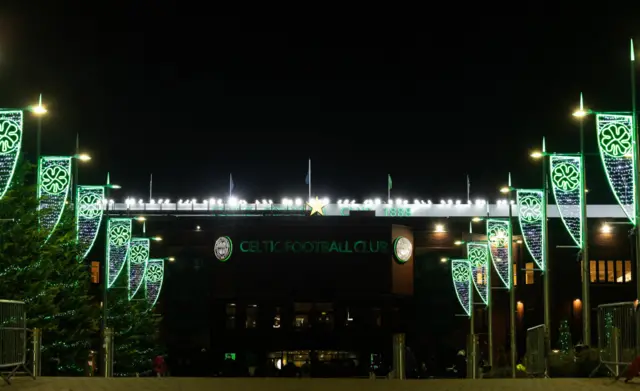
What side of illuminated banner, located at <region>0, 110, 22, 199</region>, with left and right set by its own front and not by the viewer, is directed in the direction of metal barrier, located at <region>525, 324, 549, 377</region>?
left

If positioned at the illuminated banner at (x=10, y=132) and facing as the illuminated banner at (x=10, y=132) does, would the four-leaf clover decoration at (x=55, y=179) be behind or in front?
behind

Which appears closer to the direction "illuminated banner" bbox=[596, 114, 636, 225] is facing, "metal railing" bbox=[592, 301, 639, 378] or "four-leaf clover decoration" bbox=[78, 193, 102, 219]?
the metal railing

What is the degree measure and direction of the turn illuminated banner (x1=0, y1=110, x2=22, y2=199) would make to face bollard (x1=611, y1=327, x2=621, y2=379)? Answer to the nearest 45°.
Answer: approximately 45° to its left

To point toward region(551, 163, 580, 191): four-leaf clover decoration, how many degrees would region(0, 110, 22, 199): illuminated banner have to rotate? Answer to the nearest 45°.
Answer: approximately 90° to its left

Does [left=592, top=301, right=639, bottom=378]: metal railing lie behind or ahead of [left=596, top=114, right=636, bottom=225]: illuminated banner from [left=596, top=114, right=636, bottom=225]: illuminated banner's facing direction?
ahead

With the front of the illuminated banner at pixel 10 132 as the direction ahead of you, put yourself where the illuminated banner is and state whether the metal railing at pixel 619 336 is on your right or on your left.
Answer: on your left

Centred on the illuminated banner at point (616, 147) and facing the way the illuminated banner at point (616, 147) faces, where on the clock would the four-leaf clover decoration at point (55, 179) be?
The four-leaf clover decoration is roughly at 3 o'clock from the illuminated banner.

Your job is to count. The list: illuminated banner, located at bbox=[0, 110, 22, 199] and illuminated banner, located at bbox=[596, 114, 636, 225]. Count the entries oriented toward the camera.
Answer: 2

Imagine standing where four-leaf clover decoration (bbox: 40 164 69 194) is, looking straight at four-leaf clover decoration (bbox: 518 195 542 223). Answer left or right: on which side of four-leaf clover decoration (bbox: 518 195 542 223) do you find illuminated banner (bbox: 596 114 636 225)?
right

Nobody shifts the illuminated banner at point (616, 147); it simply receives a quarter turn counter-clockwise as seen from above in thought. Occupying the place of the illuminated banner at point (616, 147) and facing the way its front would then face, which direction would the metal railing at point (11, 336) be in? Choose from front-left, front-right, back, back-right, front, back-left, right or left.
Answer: back-right
